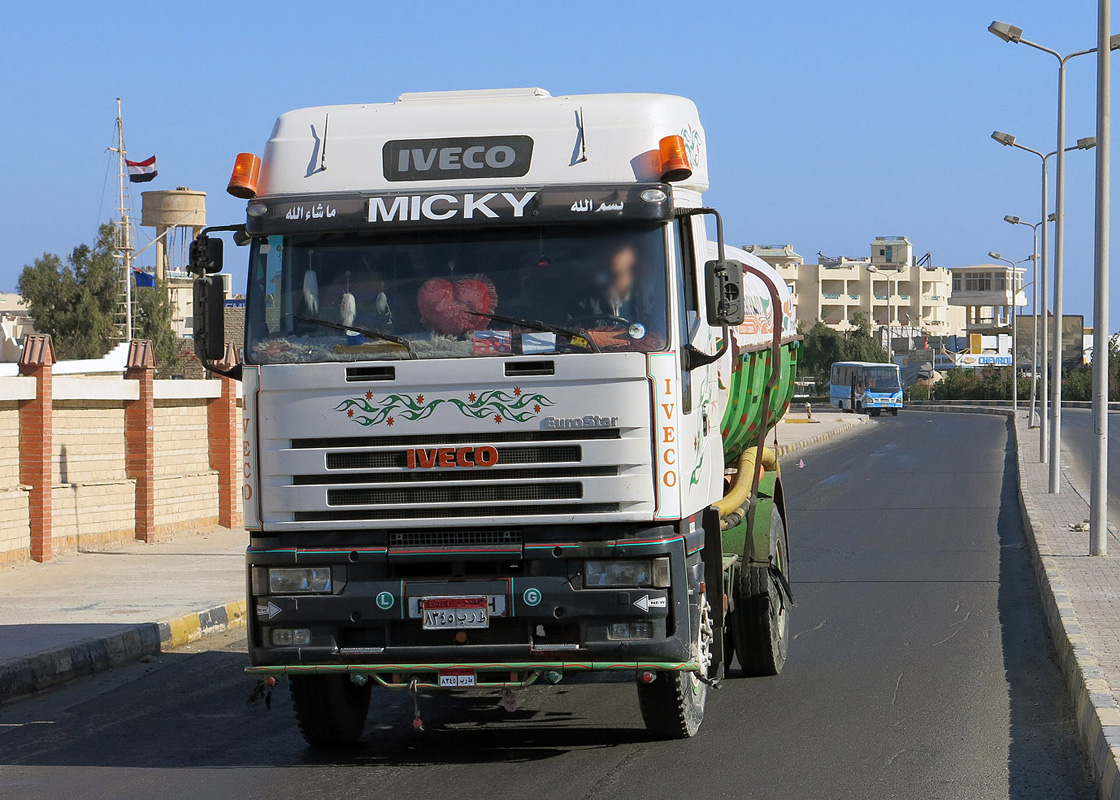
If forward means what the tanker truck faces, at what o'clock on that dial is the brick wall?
The brick wall is roughly at 5 o'clock from the tanker truck.

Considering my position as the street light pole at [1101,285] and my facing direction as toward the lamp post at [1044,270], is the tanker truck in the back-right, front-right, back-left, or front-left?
back-left

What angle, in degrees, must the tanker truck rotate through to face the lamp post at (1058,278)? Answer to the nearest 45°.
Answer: approximately 135° to its left

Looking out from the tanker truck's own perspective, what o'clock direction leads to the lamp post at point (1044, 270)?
The lamp post is roughly at 7 o'clock from the tanker truck.

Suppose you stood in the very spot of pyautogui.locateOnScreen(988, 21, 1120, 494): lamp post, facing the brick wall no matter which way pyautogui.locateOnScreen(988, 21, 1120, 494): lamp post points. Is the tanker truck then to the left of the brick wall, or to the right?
left

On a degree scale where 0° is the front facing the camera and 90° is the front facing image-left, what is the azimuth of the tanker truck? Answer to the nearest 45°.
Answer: approximately 0°
